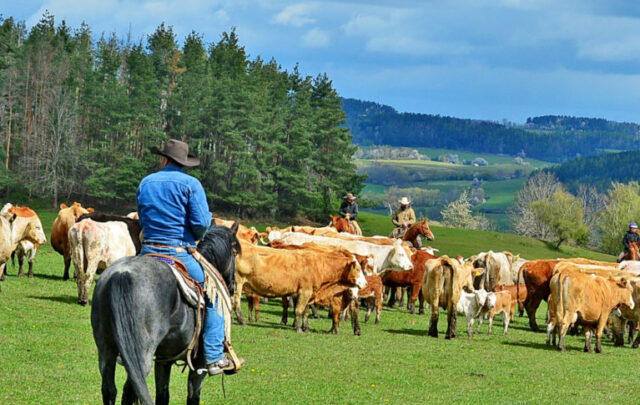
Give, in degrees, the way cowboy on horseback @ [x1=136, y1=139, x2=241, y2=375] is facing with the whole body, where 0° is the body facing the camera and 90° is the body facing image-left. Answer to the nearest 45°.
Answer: approximately 225°

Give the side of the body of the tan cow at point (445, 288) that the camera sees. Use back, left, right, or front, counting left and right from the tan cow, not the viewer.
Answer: back

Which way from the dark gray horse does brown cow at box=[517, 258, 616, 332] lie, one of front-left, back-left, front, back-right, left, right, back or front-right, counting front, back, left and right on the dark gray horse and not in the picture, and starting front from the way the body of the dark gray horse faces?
front

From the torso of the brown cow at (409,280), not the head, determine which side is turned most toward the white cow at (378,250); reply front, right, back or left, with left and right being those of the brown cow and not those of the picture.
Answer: back

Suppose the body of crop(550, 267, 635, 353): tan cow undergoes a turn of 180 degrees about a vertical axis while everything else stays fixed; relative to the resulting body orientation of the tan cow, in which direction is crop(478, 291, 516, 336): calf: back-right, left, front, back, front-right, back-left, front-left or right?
right

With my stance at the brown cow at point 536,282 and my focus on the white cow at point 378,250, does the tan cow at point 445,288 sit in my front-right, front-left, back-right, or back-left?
front-left

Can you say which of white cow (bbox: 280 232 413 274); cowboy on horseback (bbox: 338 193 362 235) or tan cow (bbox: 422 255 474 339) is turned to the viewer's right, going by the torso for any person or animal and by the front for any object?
white cow (bbox: 280 232 413 274)

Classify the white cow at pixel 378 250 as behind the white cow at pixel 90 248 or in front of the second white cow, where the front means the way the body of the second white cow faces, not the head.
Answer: in front

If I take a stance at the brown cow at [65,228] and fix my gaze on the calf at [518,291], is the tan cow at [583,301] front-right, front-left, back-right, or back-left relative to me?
front-right

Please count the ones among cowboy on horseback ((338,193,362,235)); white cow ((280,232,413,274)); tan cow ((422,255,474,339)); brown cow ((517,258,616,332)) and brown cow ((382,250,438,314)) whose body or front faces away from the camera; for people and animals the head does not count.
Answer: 1

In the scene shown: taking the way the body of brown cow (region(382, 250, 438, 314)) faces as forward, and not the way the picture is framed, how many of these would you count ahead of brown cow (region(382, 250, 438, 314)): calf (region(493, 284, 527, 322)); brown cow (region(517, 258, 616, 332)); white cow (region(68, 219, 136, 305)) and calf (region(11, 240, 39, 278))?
2

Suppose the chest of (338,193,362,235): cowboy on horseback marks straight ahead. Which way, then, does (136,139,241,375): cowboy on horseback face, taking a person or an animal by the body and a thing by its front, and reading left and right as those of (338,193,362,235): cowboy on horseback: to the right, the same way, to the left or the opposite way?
the opposite way

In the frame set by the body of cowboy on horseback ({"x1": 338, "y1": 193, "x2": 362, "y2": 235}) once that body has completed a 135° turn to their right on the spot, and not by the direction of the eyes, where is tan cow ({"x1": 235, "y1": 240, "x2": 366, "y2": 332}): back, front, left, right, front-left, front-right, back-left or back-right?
back

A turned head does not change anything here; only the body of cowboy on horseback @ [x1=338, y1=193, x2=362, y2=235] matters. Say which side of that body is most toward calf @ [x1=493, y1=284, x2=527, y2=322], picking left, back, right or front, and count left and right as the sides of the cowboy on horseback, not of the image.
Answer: left

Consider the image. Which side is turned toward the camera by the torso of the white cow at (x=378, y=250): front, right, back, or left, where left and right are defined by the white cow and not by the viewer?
right

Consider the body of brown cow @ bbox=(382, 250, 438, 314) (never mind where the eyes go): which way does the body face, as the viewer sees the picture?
to the viewer's right

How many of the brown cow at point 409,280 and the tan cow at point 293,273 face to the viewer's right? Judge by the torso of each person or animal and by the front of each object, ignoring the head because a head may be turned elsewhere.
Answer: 2

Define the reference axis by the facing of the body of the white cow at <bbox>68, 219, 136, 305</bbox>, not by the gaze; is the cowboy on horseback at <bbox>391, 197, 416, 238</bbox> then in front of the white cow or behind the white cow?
in front

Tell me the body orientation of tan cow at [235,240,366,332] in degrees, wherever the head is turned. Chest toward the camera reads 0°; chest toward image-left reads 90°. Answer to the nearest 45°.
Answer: approximately 270°
